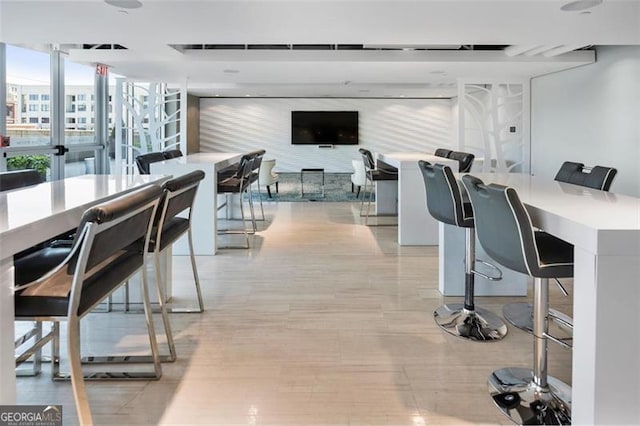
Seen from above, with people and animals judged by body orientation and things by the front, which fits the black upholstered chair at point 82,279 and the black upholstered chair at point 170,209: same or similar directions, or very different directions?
same or similar directions

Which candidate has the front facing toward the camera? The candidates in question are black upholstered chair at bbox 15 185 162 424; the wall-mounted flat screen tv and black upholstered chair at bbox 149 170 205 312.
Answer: the wall-mounted flat screen tv

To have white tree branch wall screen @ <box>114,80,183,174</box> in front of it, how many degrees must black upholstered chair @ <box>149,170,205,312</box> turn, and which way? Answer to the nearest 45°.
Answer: approximately 45° to its right

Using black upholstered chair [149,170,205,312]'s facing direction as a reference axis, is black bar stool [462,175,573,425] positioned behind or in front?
behind

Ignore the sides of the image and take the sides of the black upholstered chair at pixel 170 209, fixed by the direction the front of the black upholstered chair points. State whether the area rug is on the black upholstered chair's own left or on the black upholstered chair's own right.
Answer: on the black upholstered chair's own right

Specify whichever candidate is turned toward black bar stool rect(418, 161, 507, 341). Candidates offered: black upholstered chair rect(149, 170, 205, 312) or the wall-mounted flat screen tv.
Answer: the wall-mounted flat screen tv

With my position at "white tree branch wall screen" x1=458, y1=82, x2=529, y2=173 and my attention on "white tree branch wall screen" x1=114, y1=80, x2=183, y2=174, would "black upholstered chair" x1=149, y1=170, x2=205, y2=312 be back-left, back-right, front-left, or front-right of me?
front-left

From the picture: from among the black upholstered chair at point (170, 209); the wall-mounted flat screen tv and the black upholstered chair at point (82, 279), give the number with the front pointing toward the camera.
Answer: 1

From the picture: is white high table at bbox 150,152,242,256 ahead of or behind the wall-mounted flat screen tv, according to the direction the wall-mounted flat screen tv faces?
ahead

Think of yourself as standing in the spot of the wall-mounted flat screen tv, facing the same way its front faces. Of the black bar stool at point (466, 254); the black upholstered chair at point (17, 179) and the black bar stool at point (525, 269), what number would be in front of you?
3

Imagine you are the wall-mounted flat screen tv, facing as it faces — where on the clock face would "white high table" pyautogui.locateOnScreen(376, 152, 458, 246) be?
The white high table is roughly at 12 o'clock from the wall-mounted flat screen tv.

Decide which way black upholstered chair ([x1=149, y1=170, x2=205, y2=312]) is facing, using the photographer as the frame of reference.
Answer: facing away from the viewer and to the left of the viewer

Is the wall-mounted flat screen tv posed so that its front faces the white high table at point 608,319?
yes

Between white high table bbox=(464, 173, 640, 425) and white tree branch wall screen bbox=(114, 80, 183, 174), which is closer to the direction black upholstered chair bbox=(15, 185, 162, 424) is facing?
the white tree branch wall screen

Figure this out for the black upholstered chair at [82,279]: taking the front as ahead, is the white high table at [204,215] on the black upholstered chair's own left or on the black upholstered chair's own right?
on the black upholstered chair's own right

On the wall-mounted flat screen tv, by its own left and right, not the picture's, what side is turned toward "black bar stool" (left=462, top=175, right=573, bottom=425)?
front

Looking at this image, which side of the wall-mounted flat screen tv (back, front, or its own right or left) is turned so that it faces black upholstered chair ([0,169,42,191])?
front

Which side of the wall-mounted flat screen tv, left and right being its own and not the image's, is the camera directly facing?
front

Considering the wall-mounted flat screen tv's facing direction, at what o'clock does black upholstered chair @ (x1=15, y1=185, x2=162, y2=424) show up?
The black upholstered chair is roughly at 12 o'clock from the wall-mounted flat screen tv.

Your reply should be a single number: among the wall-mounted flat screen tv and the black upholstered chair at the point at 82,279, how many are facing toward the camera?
1
